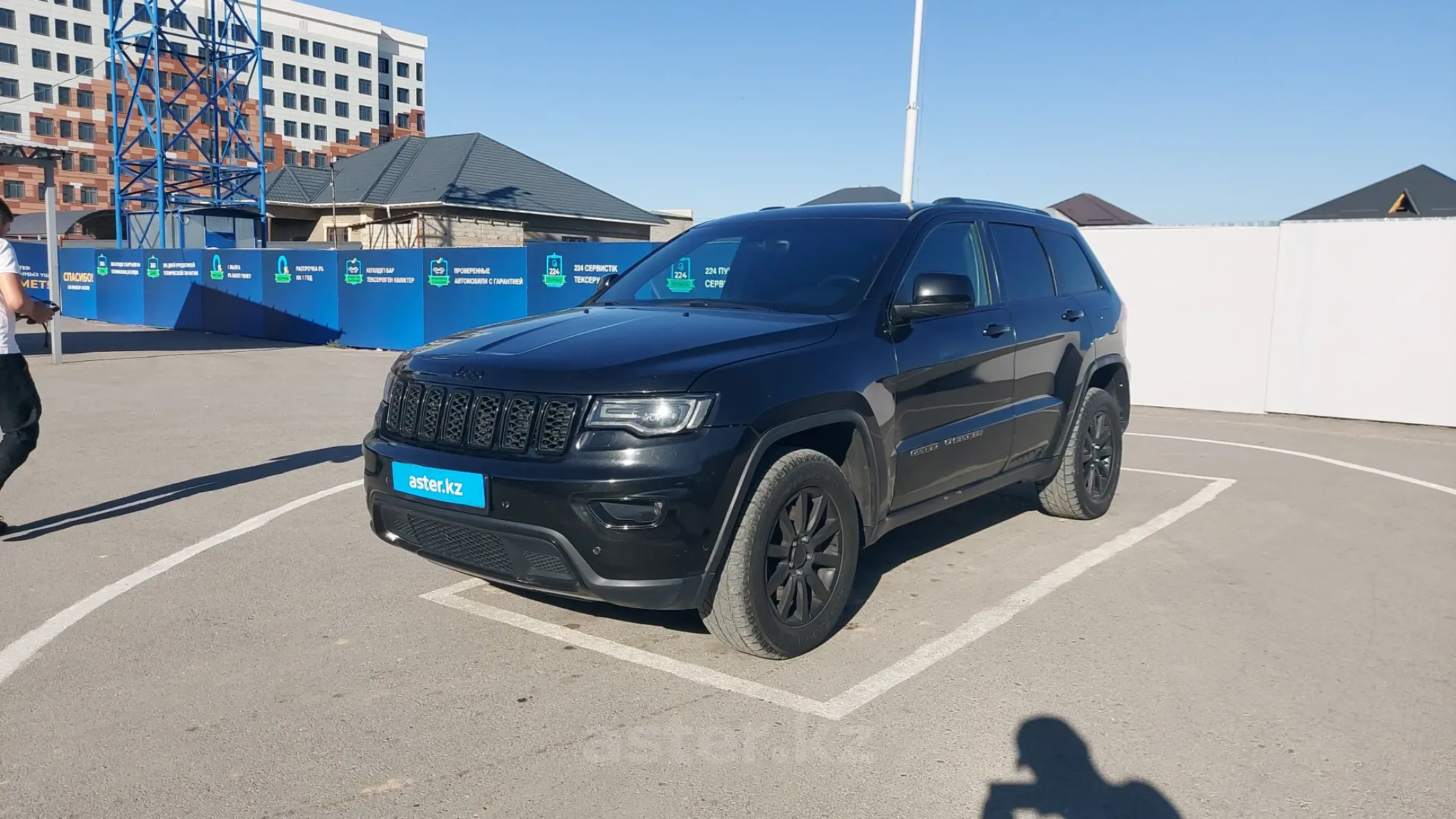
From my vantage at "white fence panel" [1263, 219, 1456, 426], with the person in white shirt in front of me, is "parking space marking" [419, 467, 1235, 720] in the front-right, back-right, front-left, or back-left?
front-left

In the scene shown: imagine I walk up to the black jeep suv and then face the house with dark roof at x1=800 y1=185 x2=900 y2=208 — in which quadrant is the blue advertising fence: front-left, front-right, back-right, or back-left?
front-left

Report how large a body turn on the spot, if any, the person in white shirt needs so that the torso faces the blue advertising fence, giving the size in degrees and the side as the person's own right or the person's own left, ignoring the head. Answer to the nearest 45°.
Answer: approximately 90° to the person's own left

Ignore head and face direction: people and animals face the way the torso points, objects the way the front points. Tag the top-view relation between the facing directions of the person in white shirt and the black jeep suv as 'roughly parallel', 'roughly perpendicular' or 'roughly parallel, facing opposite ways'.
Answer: roughly parallel, facing opposite ways

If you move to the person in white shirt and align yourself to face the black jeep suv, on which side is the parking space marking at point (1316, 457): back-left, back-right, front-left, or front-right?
front-left

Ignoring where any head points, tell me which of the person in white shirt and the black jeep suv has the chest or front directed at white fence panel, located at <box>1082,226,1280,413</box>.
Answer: the person in white shirt

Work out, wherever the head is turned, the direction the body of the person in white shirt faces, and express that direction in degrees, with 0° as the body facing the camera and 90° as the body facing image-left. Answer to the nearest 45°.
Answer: approximately 270°

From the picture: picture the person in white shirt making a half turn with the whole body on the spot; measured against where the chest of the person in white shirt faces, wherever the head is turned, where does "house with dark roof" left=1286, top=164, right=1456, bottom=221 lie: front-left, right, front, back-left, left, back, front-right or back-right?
back

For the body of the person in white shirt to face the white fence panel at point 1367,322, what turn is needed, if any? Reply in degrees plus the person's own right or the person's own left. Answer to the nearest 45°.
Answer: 0° — they already face it

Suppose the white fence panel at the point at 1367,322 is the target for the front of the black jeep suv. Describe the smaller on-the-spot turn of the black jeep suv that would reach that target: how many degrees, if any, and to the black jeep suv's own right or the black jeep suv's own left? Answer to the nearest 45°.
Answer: approximately 180°

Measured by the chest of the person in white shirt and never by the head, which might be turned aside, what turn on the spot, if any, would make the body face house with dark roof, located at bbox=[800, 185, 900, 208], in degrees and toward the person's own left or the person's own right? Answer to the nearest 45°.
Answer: approximately 45° to the person's own left

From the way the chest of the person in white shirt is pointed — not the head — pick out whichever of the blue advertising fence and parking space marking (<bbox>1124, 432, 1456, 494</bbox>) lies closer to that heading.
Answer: the parking space marking

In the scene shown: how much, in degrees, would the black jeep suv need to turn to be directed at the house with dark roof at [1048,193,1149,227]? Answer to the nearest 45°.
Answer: approximately 135° to its right

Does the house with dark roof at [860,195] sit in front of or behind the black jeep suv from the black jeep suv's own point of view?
behind

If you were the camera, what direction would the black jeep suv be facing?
facing the viewer and to the left of the viewer

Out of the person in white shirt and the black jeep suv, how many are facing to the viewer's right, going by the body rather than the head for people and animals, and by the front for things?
1

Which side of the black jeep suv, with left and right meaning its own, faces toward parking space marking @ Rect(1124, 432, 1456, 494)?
back
